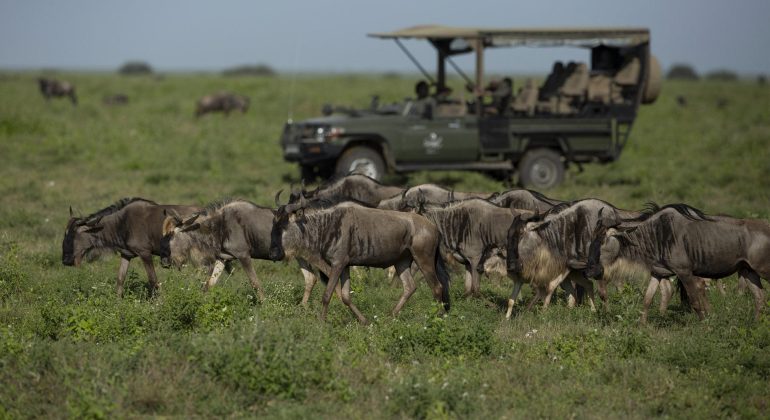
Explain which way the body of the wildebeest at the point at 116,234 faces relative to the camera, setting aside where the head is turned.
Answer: to the viewer's left

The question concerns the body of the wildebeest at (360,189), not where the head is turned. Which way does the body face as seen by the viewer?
to the viewer's left

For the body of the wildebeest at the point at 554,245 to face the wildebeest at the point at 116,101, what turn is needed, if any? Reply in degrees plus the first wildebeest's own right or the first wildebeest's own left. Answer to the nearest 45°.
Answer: approximately 90° to the first wildebeest's own right

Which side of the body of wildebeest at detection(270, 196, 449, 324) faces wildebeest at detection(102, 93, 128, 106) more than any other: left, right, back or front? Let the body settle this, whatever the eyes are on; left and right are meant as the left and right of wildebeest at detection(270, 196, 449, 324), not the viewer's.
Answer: right

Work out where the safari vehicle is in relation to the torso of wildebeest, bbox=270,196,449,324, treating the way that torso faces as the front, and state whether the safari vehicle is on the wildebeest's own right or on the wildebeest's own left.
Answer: on the wildebeest's own right

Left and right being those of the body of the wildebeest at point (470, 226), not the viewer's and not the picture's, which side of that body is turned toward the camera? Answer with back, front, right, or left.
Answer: left

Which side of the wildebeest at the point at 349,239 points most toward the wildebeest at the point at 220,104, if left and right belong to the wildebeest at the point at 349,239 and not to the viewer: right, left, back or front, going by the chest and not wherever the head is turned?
right

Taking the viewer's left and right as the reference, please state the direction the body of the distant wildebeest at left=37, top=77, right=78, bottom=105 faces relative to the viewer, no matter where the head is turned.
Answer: facing to the left of the viewer

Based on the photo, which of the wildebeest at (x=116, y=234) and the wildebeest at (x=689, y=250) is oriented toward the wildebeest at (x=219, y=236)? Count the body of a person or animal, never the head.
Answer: the wildebeest at (x=689, y=250)

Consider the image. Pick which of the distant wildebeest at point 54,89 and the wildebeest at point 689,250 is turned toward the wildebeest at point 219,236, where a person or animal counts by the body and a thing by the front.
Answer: the wildebeest at point 689,250

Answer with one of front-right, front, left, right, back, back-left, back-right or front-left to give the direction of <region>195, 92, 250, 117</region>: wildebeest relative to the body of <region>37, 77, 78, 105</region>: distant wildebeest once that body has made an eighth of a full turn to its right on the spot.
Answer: back
